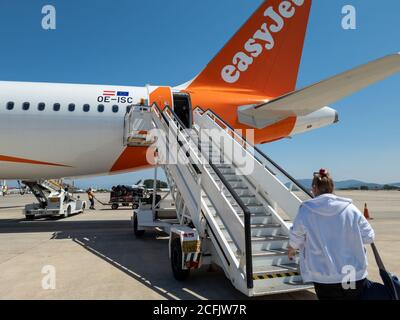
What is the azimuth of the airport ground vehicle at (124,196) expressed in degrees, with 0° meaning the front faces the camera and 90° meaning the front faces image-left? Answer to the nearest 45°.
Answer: approximately 90°

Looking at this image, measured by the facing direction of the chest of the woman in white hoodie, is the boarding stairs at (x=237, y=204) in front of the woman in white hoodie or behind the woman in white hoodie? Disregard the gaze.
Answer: in front

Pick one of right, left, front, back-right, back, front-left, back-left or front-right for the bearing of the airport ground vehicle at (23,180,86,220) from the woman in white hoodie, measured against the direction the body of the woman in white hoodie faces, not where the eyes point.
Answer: front-left

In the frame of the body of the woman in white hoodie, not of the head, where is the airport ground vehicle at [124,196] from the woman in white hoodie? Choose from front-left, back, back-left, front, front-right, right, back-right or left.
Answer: front-left

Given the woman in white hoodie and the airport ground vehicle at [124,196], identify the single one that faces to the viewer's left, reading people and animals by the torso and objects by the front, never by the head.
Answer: the airport ground vehicle

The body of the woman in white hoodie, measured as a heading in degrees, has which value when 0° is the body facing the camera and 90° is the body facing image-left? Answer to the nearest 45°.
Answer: approximately 180°
